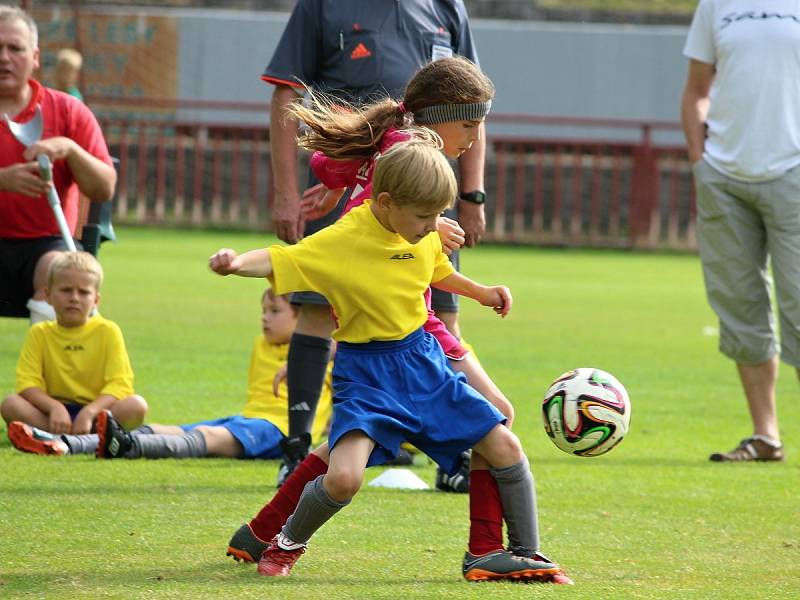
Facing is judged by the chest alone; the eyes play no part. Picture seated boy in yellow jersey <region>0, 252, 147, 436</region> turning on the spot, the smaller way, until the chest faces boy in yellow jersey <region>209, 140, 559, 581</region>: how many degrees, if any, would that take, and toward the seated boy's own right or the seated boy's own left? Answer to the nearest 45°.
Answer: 0° — they already face them

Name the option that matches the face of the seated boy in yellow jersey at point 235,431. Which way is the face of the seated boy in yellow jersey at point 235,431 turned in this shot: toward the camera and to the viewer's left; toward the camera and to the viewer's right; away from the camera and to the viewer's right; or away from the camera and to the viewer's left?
toward the camera and to the viewer's left

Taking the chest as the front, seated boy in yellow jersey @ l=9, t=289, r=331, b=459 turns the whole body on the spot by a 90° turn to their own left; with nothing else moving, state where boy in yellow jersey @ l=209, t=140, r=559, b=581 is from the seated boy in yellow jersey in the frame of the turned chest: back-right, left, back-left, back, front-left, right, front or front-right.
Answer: front

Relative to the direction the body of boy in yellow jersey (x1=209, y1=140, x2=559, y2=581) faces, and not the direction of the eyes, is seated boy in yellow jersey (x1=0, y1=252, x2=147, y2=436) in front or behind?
behind

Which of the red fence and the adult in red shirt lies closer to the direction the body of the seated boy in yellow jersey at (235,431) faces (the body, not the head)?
the adult in red shirt

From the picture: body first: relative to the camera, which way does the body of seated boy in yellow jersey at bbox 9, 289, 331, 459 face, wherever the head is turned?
to the viewer's left

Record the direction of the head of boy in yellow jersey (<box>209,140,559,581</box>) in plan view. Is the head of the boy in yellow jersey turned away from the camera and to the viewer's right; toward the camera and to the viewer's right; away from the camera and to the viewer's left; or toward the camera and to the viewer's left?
toward the camera and to the viewer's right

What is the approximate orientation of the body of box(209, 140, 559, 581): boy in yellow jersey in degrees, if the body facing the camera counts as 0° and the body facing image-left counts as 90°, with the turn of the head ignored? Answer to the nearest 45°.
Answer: approximately 315°

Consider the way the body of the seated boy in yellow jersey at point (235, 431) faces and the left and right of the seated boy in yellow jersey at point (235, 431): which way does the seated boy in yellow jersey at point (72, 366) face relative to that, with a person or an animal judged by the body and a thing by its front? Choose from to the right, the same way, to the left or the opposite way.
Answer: to the left

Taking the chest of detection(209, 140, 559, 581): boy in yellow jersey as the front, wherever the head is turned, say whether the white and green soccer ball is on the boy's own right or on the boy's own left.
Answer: on the boy's own left

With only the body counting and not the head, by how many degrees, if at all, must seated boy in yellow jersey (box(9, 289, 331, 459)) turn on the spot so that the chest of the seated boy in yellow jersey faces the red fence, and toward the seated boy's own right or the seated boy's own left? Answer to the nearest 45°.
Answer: approximately 90° to the seated boy's own right

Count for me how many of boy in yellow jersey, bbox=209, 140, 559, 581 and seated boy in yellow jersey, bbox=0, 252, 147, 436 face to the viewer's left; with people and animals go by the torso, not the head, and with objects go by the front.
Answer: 0

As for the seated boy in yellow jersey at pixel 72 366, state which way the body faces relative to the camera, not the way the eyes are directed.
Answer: toward the camera

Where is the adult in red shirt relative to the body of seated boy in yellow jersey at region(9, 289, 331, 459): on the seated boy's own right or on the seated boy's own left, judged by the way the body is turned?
on the seated boy's own right
